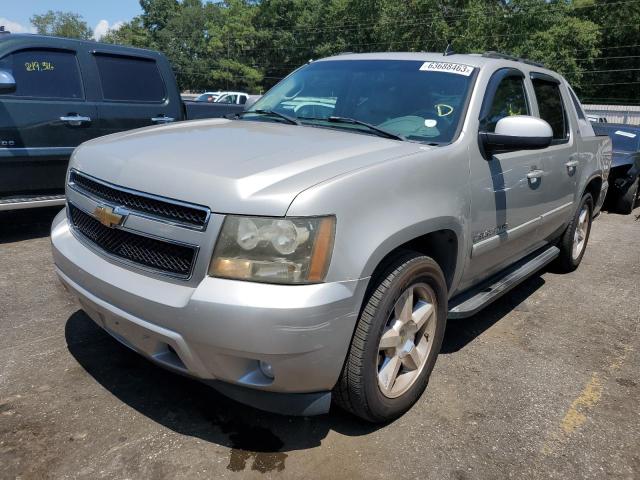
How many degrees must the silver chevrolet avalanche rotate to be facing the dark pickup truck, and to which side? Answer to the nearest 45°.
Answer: approximately 90° to its right

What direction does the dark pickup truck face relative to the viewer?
to the viewer's left

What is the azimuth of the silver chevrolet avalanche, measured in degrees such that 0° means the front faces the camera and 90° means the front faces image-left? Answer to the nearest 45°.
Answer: approximately 45°

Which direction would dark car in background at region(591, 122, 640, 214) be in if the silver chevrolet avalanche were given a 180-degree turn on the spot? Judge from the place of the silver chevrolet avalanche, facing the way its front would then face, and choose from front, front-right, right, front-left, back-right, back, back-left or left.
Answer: front

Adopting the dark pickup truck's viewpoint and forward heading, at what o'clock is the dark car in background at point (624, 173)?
The dark car in background is roughly at 6 o'clock from the dark pickup truck.
